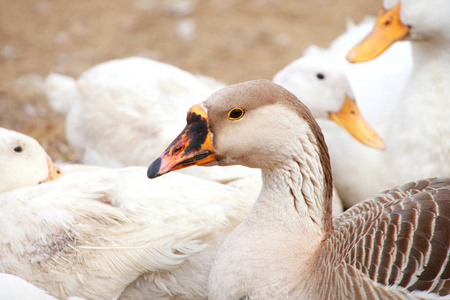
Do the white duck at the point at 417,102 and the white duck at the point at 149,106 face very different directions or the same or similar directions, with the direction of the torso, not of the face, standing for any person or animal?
very different directions

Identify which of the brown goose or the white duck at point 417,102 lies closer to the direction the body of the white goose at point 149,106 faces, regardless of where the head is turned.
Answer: the white duck

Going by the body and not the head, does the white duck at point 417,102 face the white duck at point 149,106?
yes

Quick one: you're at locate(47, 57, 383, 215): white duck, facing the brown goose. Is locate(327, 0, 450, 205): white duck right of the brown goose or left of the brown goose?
left

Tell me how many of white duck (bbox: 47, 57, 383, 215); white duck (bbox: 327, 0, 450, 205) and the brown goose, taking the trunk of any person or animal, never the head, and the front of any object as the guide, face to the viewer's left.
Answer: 2

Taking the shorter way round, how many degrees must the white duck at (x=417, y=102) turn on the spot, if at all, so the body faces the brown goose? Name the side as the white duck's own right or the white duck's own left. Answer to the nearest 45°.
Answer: approximately 45° to the white duck's own left

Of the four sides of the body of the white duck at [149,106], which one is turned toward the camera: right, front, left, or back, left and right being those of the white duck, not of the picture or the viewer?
right

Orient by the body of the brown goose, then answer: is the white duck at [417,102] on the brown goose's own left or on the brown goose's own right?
on the brown goose's own right

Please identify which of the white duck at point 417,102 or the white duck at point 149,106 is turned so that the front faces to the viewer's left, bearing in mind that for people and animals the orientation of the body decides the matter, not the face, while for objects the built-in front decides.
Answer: the white duck at point 417,102

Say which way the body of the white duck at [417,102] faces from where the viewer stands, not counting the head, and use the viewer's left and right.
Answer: facing to the left of the viewer

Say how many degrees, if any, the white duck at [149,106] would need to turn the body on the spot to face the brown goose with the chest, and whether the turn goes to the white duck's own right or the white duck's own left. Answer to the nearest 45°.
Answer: approximately 45° to the white duck's own right

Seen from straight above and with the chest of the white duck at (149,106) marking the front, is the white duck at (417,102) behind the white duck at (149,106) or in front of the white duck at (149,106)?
in front

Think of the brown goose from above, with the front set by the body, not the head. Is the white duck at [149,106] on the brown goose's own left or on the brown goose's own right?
on the brown goose's own right

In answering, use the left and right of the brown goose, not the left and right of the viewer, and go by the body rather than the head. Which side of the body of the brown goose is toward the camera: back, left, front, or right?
left
